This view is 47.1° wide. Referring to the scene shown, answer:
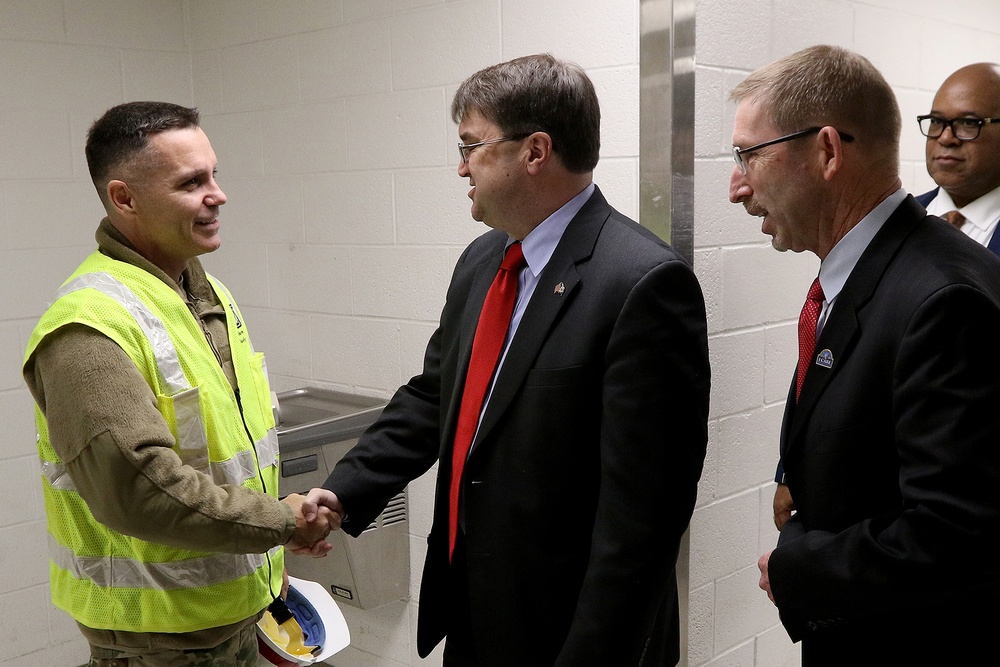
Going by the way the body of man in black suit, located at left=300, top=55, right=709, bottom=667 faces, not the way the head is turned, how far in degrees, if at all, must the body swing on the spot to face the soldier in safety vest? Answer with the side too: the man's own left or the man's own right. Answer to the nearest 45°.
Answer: approximately 45° to the man's own right

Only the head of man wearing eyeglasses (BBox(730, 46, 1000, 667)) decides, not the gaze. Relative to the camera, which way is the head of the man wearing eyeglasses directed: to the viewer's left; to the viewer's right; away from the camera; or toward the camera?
to the viewer's left

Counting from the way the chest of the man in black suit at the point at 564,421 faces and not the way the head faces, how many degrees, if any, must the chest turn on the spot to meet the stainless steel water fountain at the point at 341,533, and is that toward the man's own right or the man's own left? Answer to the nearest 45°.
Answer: approximately 90° to the man's own right

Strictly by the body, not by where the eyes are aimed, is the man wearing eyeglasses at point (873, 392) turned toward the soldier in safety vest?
yes

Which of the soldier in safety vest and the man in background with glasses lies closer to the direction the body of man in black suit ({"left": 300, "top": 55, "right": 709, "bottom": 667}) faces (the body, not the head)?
the soldier in safety vest

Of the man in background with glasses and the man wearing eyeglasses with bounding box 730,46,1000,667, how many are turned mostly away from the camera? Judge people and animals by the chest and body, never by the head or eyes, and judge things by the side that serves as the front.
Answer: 0

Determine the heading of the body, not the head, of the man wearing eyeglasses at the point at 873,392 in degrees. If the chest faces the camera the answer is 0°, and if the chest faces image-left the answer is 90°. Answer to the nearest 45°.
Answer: approximately 90°

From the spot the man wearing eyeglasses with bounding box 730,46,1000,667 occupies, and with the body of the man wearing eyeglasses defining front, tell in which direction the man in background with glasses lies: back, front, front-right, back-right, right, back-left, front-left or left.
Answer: right

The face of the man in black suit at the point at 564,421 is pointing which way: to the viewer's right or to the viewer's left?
to the viewer's left
